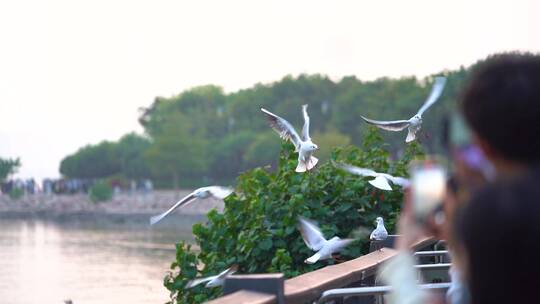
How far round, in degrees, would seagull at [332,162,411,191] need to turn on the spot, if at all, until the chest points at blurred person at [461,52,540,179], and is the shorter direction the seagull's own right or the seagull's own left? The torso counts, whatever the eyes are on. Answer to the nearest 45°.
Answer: approximately 180°

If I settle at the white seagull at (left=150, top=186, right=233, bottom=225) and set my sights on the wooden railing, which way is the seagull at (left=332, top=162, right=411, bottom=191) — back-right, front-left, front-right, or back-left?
front-left

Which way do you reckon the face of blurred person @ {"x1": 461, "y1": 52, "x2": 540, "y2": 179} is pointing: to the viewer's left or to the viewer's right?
to the viewer's left

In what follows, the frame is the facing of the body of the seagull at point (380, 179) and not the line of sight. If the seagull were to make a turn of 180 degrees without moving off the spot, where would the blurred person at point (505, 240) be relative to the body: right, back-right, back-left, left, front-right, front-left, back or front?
front
